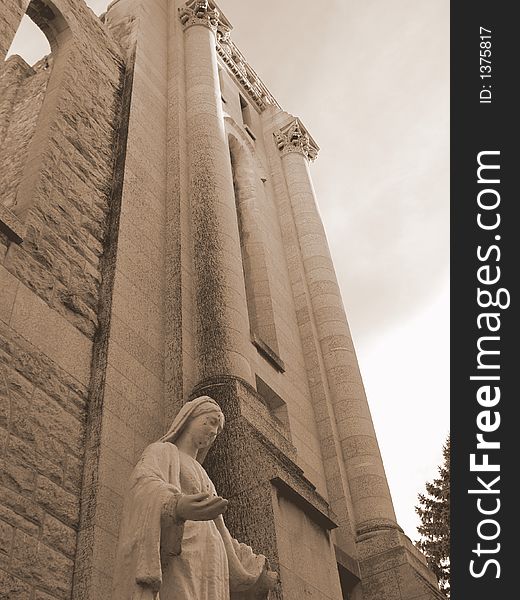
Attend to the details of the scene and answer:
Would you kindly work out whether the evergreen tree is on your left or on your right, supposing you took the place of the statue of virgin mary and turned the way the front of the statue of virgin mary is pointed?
on your left

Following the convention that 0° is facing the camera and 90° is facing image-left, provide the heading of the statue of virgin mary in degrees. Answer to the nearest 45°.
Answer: approximately 315°

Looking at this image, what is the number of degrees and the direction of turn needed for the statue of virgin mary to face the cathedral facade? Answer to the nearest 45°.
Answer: approximately 135° to its left
